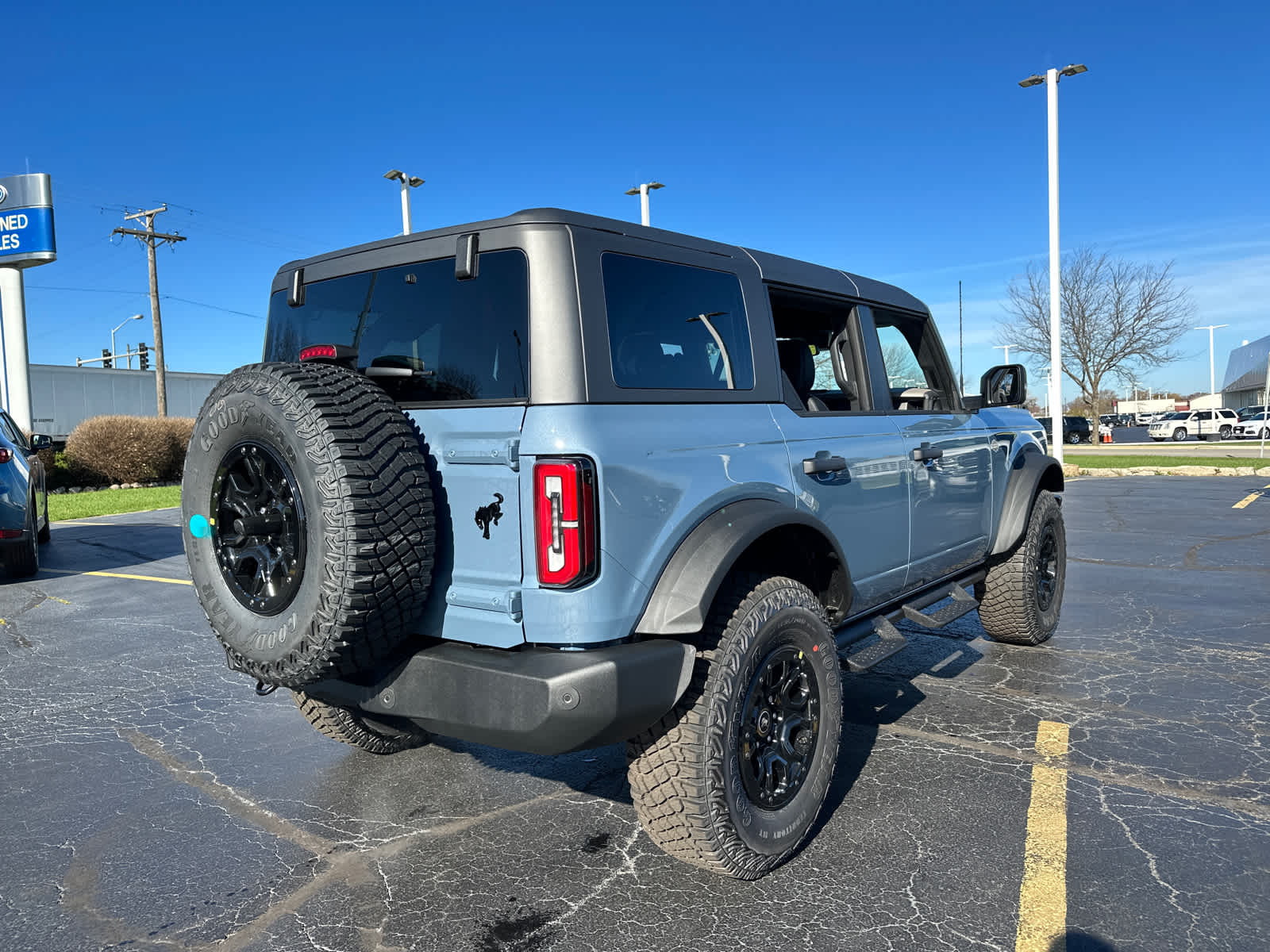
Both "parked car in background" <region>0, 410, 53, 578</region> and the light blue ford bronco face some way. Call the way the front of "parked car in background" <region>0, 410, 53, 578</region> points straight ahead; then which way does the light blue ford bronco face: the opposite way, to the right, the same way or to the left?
to the right

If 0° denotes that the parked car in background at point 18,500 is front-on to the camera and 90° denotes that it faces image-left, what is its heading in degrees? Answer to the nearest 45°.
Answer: approximately 180°

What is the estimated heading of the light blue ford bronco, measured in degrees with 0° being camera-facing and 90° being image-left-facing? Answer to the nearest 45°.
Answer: approximately 225°

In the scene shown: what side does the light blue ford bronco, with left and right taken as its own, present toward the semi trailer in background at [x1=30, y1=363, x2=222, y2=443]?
left

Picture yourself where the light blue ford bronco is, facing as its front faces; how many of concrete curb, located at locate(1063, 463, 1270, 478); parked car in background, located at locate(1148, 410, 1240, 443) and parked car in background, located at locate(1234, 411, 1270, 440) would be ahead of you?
3

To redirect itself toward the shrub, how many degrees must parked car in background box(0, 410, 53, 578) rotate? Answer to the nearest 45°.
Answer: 0° — it already faces it

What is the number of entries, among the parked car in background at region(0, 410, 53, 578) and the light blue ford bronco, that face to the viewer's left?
0

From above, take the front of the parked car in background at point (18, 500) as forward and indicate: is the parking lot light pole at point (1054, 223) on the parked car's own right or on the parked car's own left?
on the parked car's own right

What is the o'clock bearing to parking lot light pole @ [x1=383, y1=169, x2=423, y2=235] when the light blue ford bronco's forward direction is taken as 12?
The parking lot light pole is roughly at 10 o'clock from the light blue ford bronco.

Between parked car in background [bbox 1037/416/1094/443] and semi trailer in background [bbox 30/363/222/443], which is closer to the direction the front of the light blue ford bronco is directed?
the parked car in background

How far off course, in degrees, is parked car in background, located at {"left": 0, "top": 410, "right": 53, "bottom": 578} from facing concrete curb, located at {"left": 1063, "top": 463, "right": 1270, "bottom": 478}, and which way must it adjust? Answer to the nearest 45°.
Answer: approximately 90° to its right

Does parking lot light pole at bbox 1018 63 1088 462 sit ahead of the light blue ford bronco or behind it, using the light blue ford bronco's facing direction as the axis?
ahead

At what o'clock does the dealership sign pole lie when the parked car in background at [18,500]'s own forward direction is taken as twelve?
The dealership sign pole is roughly at 12 o'clock from the parked car in background.

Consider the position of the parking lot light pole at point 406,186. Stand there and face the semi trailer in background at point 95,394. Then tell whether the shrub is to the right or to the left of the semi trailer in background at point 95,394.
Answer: left

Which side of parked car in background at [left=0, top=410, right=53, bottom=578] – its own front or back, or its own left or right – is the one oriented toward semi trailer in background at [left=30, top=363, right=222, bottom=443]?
front

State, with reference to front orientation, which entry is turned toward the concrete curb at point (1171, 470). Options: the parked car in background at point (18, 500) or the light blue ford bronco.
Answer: the light blue ford bronco
